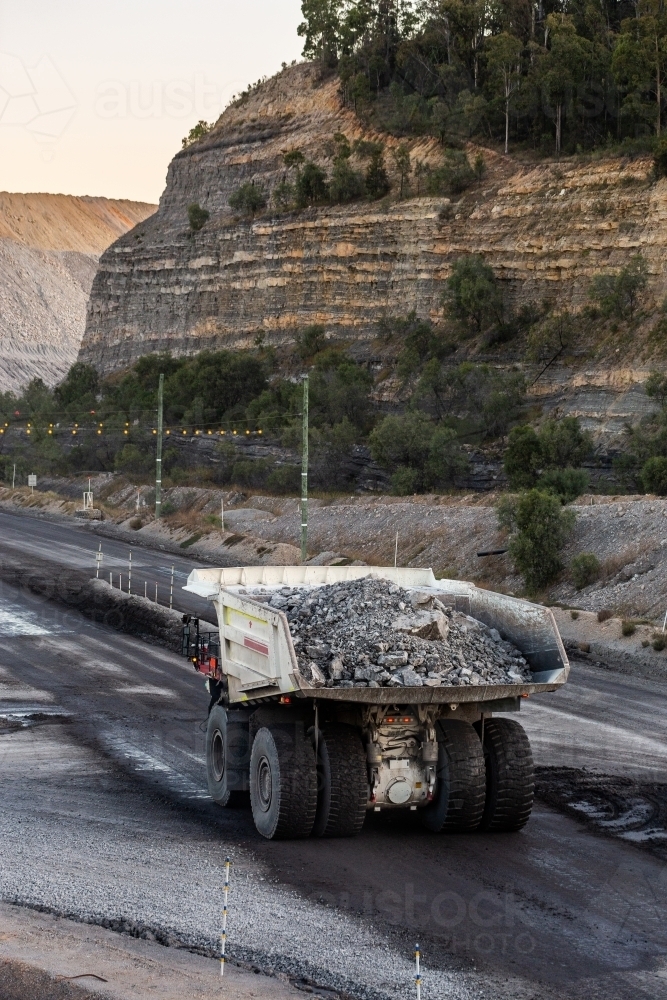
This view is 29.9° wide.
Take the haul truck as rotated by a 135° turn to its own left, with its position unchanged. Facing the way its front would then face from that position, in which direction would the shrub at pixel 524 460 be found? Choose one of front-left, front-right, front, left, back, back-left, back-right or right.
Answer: back

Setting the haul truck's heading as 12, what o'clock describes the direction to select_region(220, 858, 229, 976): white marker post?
The white marker post is roughly at 8 o'clock from the haul truck.

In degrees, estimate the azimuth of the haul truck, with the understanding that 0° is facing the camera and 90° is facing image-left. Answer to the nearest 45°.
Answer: approximately 135°

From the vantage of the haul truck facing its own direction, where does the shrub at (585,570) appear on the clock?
The shrub is roughly at 2 o'clock from the haul truck.

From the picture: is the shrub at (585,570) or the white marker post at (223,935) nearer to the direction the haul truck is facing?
the shrub

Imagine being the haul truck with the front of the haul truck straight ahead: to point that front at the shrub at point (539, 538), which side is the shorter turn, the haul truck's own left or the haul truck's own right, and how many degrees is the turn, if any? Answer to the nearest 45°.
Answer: approximately 45° to the haul truck's own right

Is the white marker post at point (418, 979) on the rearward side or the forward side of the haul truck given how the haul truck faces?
on the rearward side

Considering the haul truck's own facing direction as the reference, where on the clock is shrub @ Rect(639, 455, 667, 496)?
The shrub is roughly at 2 o'clock from the haul truck.

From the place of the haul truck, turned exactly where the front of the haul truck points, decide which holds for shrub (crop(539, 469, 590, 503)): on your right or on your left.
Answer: on your right

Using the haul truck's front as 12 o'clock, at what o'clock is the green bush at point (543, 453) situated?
The green bush is roughly at 2 o'clock from the haul truck.
